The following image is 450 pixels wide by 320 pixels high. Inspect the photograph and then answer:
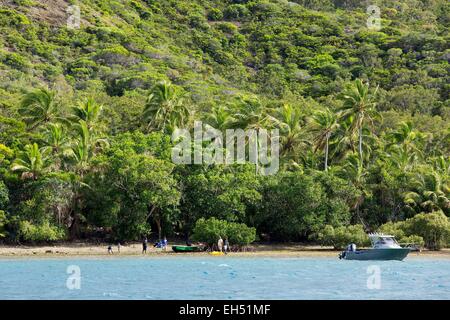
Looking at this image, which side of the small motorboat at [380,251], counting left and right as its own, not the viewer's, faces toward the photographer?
right
